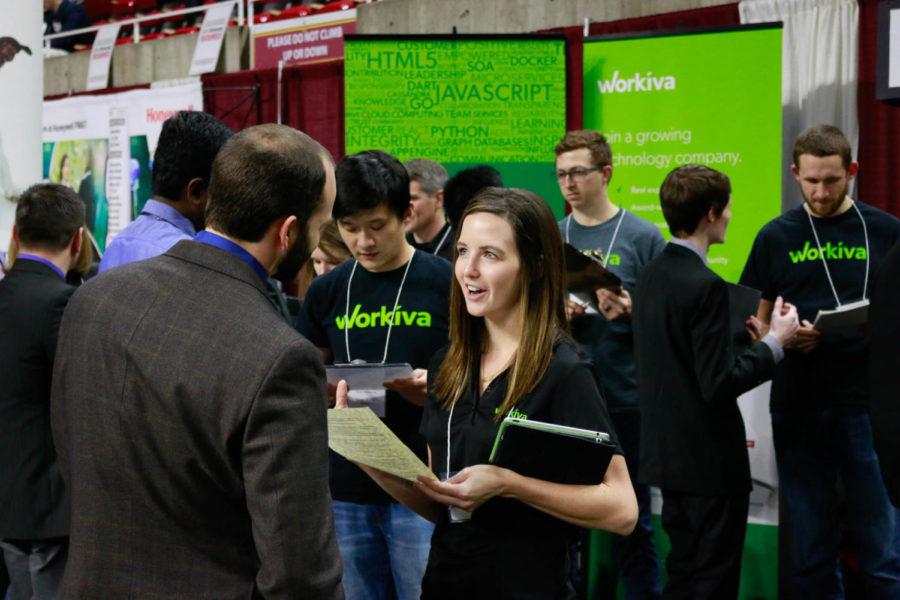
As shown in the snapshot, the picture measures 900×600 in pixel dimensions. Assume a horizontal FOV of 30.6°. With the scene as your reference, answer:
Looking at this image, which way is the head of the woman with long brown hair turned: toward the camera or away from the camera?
toward the camera

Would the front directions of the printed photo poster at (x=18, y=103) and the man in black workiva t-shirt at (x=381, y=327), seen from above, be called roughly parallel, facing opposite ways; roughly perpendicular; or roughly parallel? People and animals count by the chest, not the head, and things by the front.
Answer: roughly parallel

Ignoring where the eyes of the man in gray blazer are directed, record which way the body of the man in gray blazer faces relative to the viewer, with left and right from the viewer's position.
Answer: facing away from the viewer and to the right of the viewer

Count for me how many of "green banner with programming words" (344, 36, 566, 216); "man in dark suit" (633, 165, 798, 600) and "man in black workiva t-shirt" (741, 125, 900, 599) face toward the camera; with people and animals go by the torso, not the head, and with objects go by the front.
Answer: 2

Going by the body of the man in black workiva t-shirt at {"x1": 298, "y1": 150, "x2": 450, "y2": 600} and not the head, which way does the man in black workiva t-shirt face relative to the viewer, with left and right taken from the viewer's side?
facing the viewer

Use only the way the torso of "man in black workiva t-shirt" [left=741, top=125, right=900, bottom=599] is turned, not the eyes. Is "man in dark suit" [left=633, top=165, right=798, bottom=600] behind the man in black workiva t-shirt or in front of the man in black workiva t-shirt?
in front

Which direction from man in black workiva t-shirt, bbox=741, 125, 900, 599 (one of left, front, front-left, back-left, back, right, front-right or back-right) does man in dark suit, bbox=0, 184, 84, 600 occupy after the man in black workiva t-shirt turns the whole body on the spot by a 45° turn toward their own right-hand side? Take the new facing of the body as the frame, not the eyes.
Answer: front

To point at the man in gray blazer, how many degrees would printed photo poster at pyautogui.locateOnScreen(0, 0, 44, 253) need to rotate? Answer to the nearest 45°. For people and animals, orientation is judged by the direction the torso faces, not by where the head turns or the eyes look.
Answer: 0° — it already faces them

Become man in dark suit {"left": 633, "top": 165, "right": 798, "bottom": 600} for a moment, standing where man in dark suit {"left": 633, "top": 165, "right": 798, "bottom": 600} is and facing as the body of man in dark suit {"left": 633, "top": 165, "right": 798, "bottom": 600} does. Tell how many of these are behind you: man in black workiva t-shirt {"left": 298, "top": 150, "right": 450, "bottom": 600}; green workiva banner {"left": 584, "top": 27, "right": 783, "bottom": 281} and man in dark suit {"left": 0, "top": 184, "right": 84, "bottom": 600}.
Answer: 2

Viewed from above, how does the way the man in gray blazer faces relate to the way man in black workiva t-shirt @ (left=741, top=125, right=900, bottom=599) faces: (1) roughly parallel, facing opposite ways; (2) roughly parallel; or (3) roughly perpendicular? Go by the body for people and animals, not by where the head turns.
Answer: roughly parallel, facing opposite ways

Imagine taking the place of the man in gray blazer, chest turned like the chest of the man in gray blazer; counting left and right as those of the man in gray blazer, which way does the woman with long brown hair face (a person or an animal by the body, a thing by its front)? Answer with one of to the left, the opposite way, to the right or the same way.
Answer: the opposite way

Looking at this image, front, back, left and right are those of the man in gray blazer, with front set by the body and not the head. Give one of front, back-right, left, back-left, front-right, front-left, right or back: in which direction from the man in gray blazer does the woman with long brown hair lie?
front

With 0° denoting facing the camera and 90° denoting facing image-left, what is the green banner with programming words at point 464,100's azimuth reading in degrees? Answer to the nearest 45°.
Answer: approximately 0°

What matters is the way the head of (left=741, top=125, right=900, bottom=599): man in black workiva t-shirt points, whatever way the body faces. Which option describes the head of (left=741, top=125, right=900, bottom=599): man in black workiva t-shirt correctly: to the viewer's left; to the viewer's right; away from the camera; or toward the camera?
toward the camera

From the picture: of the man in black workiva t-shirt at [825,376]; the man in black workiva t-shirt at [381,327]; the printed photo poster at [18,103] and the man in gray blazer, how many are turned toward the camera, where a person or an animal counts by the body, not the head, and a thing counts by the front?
3
